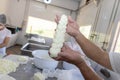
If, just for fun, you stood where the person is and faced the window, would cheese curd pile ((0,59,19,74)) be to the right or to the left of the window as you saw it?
left

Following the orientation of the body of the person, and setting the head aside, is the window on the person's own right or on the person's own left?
on the person's own right

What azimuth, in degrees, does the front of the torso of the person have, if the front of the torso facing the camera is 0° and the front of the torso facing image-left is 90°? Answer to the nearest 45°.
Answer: approximately 90°

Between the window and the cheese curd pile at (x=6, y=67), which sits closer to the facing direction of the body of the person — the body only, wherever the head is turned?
the cheese curd pile

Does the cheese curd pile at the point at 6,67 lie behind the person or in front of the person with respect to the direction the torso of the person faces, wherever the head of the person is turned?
in front
